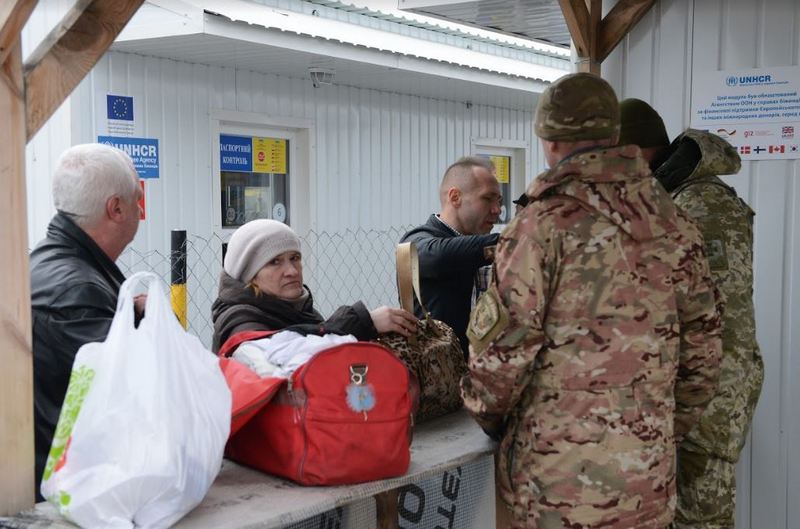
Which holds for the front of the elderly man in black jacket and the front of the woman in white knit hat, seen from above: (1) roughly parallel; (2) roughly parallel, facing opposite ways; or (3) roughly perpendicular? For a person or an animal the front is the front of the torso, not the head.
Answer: roughly perpendicular

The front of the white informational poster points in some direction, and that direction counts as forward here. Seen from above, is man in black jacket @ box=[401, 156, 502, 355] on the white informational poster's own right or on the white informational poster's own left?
on the white informational poster's own right

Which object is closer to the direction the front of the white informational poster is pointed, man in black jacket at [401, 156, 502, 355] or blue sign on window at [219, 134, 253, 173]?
the man in black jacket

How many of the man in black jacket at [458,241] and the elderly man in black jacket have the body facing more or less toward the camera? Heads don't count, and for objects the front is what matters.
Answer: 0

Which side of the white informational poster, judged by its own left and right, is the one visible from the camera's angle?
front

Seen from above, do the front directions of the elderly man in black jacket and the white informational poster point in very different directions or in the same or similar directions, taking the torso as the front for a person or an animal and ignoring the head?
very different directions

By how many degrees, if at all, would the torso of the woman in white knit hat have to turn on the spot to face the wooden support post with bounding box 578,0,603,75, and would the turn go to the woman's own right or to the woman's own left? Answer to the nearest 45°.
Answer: approximately 90° to the woman's own left

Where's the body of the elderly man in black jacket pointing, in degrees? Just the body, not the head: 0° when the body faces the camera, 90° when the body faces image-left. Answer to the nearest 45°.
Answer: approximately 225°
